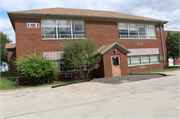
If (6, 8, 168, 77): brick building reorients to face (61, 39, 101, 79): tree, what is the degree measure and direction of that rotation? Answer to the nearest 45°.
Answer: approximately 45° to its right

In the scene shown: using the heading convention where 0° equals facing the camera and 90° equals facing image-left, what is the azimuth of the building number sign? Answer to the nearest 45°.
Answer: approximately 0°

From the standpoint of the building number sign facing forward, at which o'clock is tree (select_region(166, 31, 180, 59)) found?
The tree is roughly at 9 o'clock from the building number sign.

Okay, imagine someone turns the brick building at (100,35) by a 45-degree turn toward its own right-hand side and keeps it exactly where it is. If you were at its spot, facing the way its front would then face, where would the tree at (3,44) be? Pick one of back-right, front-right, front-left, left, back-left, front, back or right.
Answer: right

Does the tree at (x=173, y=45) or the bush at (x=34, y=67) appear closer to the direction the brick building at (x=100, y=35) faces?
the bush

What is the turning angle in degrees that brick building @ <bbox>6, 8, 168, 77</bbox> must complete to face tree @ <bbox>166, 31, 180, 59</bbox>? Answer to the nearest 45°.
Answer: approximately 90° to its left
